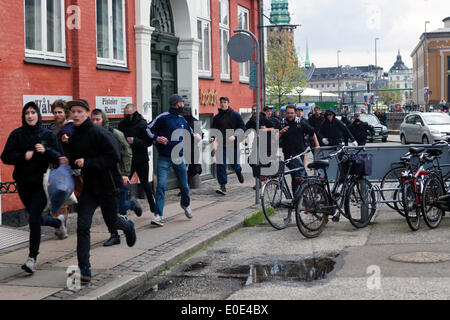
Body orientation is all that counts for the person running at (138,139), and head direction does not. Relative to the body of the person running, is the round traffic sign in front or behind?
behind

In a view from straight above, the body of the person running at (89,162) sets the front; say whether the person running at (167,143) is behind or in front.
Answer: behind

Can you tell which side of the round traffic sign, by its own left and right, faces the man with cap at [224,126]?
front

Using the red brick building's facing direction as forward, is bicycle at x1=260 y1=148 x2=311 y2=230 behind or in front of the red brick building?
in front

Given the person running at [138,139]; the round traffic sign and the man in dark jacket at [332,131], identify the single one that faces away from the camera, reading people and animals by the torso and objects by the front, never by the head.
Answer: the round traffic sign

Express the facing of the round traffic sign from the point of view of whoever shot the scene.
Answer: facing away from the viewer

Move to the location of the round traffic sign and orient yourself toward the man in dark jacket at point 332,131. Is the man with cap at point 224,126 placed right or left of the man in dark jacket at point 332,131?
left

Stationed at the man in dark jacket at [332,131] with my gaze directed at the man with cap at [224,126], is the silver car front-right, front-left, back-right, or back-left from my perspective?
back-right

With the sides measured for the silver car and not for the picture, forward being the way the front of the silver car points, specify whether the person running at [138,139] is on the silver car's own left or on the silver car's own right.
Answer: on the silver car's own right

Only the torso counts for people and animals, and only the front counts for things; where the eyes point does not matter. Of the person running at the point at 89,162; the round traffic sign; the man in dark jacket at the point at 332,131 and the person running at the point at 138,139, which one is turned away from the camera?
the round traffic sign

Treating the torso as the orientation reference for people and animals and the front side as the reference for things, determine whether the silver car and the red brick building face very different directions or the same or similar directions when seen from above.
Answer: same or similar directions

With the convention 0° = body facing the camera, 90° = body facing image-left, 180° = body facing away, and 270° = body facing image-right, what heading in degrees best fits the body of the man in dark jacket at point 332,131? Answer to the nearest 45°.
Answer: approximately 45°

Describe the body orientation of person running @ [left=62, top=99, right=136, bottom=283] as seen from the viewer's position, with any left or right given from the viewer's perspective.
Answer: facing the viewer and to the left of the viewer
